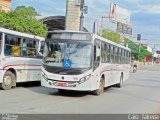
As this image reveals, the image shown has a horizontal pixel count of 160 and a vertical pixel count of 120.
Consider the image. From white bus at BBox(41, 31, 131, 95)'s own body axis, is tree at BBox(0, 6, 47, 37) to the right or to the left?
on its right

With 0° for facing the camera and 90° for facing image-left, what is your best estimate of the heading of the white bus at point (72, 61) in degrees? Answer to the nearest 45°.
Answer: approximately 45°

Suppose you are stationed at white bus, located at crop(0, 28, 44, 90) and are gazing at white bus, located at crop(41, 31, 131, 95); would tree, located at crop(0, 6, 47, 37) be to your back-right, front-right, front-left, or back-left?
back-left

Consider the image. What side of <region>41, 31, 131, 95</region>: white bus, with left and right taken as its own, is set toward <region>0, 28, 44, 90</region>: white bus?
right

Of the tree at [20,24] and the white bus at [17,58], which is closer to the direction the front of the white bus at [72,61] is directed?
the white bus
